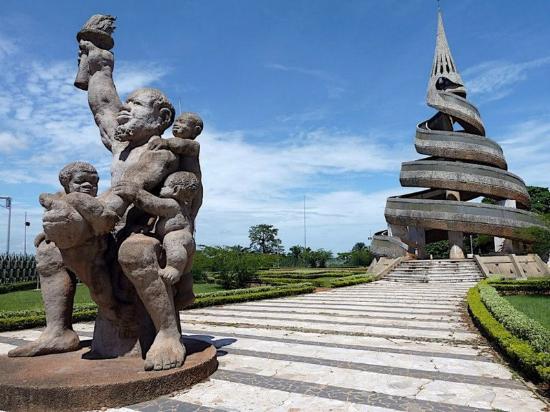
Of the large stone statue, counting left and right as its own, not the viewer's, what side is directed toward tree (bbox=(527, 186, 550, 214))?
back

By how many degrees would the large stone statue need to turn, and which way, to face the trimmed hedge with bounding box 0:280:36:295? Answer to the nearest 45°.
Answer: approximately 135° to its right

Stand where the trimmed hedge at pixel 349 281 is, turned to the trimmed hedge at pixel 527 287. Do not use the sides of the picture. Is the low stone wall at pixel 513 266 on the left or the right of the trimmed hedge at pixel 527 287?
left

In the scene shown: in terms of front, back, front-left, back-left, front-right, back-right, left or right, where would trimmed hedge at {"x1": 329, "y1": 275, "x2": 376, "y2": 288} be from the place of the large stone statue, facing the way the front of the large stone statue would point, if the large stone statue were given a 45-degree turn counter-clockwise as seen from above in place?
back-left

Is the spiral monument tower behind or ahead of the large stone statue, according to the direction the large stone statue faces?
behind

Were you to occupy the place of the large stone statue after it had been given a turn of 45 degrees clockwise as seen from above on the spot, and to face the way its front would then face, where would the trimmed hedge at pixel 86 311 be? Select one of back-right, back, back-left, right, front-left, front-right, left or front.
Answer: right

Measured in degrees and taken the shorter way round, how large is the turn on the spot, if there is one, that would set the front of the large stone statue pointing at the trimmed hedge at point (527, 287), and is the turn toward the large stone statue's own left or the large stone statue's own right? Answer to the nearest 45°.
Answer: approximately 180°

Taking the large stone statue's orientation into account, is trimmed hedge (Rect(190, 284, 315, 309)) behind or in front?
behind

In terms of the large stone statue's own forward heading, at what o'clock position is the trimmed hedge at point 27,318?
The trimmed hedge is roughly at 4 o'clock from the large stone statue.

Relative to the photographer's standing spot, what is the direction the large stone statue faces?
facing the viewer and to the left of the viewer

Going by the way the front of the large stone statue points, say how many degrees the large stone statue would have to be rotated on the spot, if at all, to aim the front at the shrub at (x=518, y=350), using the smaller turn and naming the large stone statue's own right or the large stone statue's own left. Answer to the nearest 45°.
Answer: approximately 135° to the large stone statue's own left
